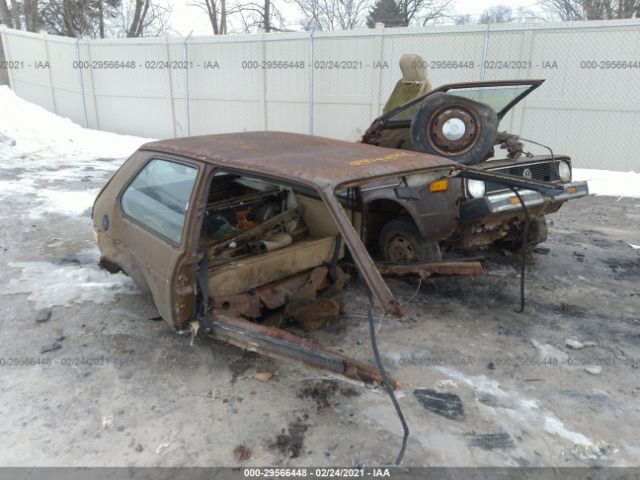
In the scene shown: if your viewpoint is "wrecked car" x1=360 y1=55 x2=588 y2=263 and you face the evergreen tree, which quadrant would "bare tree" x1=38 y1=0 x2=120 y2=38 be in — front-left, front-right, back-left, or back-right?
front-left

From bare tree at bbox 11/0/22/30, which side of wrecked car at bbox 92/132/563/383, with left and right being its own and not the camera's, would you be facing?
back

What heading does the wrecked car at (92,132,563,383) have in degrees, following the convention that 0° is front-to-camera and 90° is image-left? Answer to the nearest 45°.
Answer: approximately 315°

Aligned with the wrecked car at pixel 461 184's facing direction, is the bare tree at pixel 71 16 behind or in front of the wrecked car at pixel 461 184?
behind

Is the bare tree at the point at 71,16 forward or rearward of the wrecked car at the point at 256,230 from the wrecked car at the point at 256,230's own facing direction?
rearward

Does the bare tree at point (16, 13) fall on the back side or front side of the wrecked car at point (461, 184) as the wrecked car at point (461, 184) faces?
on the back side

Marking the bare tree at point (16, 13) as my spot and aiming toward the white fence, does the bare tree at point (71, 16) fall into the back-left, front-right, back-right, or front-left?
front-left

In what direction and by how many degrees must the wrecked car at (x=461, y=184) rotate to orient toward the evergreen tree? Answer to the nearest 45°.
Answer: approximately 135° to its left
